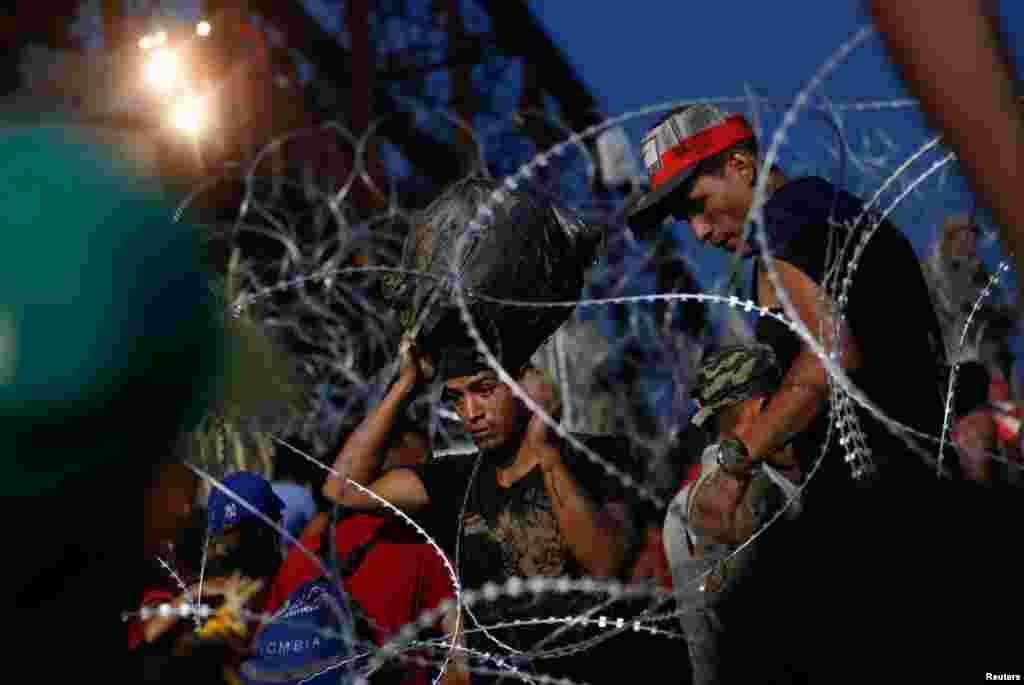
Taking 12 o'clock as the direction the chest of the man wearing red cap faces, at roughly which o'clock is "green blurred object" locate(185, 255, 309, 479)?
The green blurred object is roughly at 11 o'clock from the man wearing red cap.

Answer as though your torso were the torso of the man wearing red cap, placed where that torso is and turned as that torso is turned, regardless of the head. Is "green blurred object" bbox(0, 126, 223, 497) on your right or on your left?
on your left

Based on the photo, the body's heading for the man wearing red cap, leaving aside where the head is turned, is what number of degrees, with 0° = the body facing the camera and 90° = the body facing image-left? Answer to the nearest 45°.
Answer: approximately 90°
